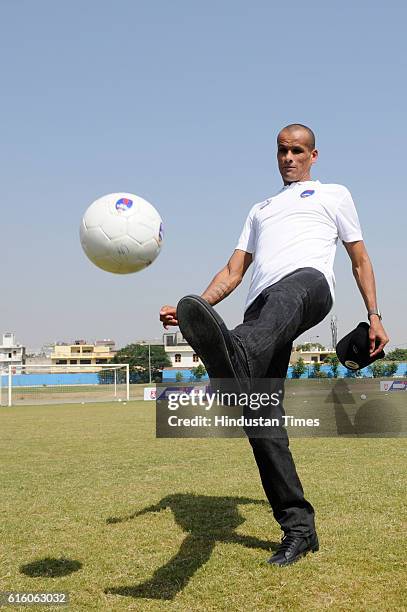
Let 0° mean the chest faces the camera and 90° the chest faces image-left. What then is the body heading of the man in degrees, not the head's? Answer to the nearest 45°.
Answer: approximately 45°
